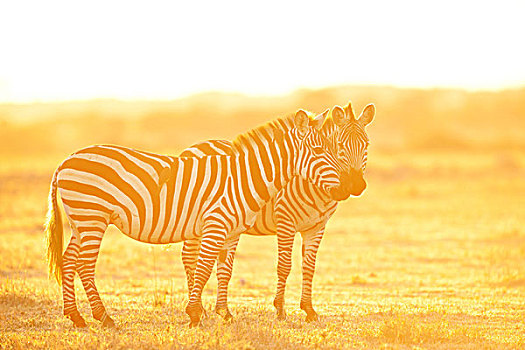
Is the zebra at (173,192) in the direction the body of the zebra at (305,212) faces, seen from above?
no

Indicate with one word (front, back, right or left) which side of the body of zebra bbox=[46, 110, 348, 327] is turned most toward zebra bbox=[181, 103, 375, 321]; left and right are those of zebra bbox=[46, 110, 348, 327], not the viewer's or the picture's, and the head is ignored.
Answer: front

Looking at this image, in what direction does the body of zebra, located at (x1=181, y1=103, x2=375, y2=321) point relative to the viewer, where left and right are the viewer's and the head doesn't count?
facing the viewer and to the right of the viewer

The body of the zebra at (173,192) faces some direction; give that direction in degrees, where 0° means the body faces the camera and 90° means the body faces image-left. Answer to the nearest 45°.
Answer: approximately 270°

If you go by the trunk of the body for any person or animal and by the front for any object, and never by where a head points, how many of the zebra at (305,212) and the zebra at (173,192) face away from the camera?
0
